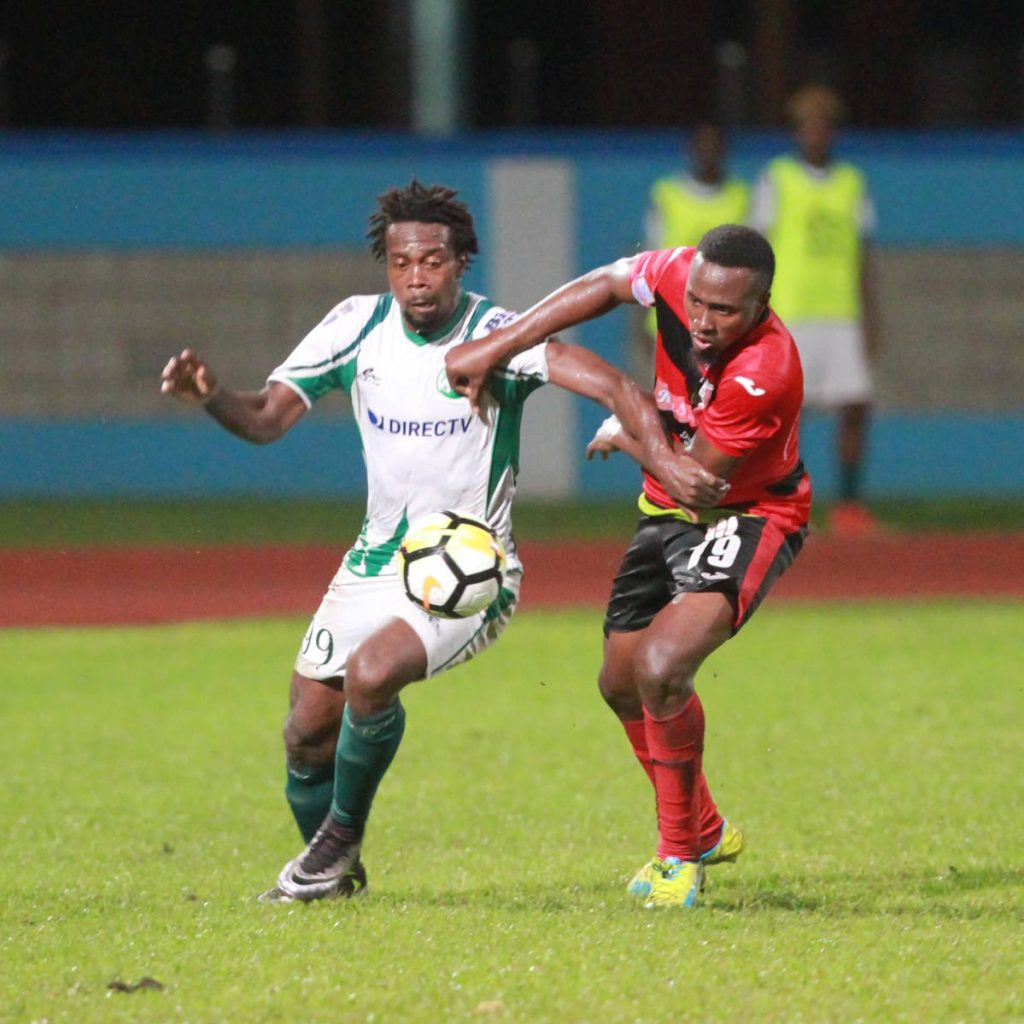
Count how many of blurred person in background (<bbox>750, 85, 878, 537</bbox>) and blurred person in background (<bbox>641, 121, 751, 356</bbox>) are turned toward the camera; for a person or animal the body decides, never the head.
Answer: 2

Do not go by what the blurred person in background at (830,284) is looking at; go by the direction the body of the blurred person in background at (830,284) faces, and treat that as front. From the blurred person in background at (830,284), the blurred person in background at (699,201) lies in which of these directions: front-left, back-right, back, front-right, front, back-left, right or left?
right

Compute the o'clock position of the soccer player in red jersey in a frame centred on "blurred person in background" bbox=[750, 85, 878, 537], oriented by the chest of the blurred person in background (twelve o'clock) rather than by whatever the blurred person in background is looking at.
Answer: The soccer player in red jersey is roughly at 12 o'clock from the blurred person in background.

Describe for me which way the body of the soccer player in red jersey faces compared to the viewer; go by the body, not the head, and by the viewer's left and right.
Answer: facing the viewer and to the left of the viewer

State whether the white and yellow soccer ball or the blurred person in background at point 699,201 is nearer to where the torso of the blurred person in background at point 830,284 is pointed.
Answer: the white and yellow soccer ball

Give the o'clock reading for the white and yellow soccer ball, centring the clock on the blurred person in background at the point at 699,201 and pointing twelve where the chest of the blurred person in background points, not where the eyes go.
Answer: The white and yellow soccer ball is roughly at 12 o'clock from the blurred person in background.

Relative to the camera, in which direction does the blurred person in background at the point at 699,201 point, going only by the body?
toward the camera

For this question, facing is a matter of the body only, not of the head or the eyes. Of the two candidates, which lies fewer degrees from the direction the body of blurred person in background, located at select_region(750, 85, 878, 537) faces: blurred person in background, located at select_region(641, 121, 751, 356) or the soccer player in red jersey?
the soccer player in red jersey

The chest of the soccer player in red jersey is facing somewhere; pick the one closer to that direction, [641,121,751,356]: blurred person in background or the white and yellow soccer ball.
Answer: the white and yellow soccer ball

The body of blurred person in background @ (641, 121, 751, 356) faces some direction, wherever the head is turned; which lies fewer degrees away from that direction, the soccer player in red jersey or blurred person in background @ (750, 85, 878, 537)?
the soccer player in red jersey

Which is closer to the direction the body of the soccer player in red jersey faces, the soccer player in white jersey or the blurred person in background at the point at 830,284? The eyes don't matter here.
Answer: the soccer player in white jersey

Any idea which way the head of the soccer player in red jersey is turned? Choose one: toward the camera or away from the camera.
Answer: toward the camera

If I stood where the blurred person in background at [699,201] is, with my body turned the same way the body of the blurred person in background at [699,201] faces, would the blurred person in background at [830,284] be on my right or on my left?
on my left

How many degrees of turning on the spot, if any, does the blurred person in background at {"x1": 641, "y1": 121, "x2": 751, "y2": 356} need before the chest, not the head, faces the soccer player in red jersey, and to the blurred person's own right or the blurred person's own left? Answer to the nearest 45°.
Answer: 0° — they already face them

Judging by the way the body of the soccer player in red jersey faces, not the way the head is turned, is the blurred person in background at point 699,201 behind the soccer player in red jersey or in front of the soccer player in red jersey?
behind

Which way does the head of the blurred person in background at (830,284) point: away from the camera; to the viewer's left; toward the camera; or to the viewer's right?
toward the camera

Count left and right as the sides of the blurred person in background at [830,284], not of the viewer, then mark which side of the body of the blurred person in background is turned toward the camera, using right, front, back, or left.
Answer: front

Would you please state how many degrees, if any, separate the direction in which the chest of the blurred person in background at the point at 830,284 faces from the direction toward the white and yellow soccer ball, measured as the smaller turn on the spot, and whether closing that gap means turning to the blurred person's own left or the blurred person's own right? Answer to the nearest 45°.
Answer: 0° — they already face it

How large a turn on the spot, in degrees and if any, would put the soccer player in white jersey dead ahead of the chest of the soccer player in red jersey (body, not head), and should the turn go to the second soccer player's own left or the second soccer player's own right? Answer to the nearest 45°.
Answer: approximately 45° to the second soccer player's own right
